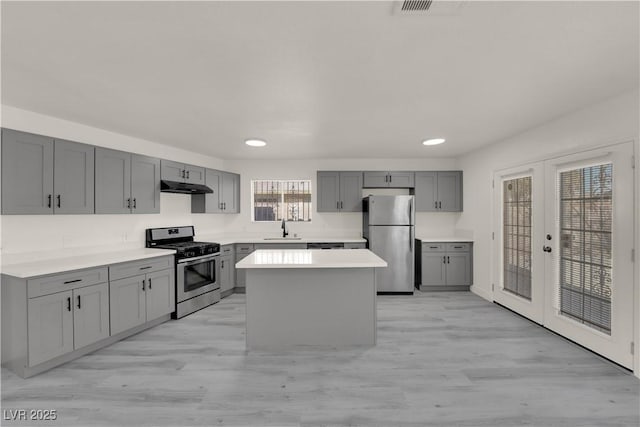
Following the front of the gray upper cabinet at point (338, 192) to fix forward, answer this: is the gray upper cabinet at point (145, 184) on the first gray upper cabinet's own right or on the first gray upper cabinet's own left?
on the first gray upper cabinet's own right

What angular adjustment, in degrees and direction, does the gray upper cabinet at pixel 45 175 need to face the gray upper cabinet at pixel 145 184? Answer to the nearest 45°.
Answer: approximately 90° to its left

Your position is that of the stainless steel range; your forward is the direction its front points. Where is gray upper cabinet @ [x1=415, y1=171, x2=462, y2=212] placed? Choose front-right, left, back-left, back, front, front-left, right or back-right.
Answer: front-left

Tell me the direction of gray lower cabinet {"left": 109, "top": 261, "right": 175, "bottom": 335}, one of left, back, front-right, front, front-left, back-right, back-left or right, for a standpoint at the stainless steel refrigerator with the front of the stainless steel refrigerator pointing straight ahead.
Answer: front-right

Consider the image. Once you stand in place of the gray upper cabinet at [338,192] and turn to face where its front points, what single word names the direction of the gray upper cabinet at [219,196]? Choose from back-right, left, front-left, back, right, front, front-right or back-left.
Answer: right

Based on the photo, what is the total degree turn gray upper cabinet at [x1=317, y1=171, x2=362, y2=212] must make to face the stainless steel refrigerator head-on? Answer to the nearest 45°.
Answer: approximately 45° to its left

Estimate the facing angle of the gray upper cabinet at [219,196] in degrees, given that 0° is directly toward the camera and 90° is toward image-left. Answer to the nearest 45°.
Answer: approximately 315°

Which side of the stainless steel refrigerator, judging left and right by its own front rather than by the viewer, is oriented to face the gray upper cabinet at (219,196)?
right

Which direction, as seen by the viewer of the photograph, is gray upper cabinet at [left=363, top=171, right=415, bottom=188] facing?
facing the viewer

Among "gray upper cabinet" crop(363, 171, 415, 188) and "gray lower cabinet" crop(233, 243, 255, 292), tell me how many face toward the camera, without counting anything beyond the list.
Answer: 2

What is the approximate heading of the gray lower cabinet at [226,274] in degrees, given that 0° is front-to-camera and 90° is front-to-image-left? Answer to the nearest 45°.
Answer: approximately 315°

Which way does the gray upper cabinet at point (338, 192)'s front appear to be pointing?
toward the camera

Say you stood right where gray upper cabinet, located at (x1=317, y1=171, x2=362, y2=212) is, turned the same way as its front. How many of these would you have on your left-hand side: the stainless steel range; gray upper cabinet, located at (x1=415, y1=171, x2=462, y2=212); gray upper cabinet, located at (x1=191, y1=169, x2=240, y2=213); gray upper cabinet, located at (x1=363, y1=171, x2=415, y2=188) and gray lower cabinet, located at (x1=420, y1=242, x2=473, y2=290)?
3

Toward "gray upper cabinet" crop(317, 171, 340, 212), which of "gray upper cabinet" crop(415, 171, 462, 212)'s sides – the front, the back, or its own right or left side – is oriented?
right
